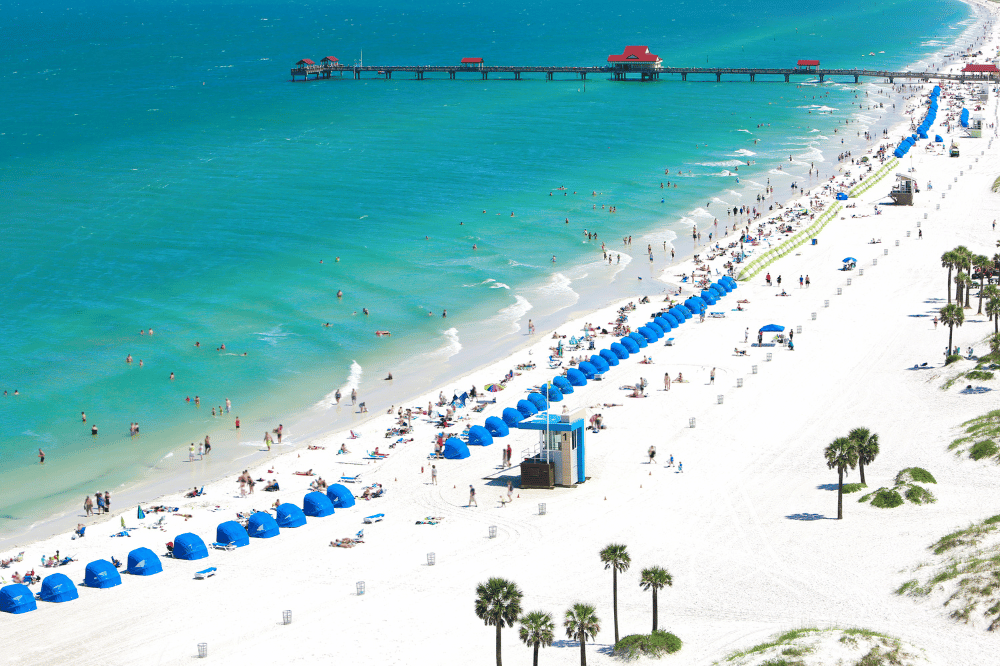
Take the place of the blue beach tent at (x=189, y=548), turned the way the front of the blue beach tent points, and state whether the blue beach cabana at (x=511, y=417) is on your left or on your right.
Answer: on your right

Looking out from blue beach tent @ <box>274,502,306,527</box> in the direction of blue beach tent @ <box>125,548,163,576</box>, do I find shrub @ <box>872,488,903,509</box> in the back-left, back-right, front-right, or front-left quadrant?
back-left

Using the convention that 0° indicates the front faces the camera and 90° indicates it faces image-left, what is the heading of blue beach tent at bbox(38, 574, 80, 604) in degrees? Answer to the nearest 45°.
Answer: approximately 135°

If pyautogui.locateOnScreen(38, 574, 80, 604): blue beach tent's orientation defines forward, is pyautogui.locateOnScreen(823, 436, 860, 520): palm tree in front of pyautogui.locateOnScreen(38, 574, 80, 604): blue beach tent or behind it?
behind

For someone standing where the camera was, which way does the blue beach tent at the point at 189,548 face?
facing away from the viewer and to the left of the viewer

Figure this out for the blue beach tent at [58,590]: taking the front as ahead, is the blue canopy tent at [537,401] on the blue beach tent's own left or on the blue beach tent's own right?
on the blue beach tent's own right

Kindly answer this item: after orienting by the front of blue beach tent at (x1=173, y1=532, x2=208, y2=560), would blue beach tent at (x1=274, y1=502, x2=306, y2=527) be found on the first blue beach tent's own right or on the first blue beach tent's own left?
on the first blue beach tent's own right

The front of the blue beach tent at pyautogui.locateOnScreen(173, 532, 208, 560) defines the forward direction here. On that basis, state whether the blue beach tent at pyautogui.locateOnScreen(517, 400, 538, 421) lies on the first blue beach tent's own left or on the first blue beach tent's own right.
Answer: on the first blue beach tent's own right

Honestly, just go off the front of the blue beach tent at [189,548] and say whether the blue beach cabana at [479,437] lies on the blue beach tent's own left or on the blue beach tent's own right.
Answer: on the blue beach tent's own right

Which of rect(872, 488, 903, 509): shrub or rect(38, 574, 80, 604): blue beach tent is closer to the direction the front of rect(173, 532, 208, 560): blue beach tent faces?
the blue beach tent
